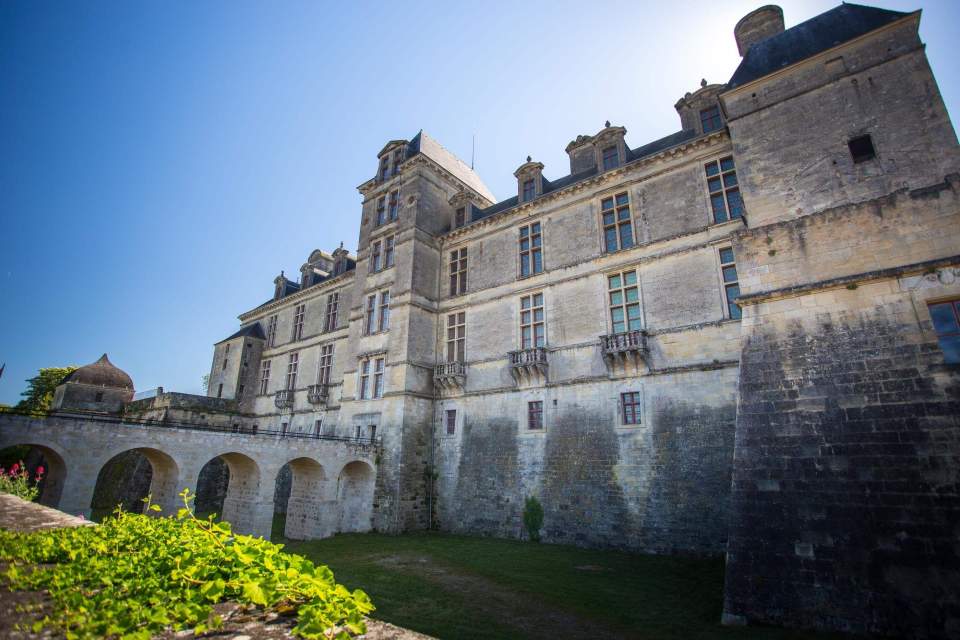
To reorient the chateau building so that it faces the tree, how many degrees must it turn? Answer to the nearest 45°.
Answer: approximately 90° to its right

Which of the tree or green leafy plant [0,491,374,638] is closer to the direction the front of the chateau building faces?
the green leafy plant

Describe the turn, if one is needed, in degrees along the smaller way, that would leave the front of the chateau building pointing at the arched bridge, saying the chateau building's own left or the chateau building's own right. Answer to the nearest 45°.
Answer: approximately 45° to the chateau building's own right

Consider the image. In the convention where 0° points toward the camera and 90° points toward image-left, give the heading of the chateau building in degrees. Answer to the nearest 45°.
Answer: approximately 45°

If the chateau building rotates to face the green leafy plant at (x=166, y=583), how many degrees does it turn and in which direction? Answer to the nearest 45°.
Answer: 0° — it already faces it
